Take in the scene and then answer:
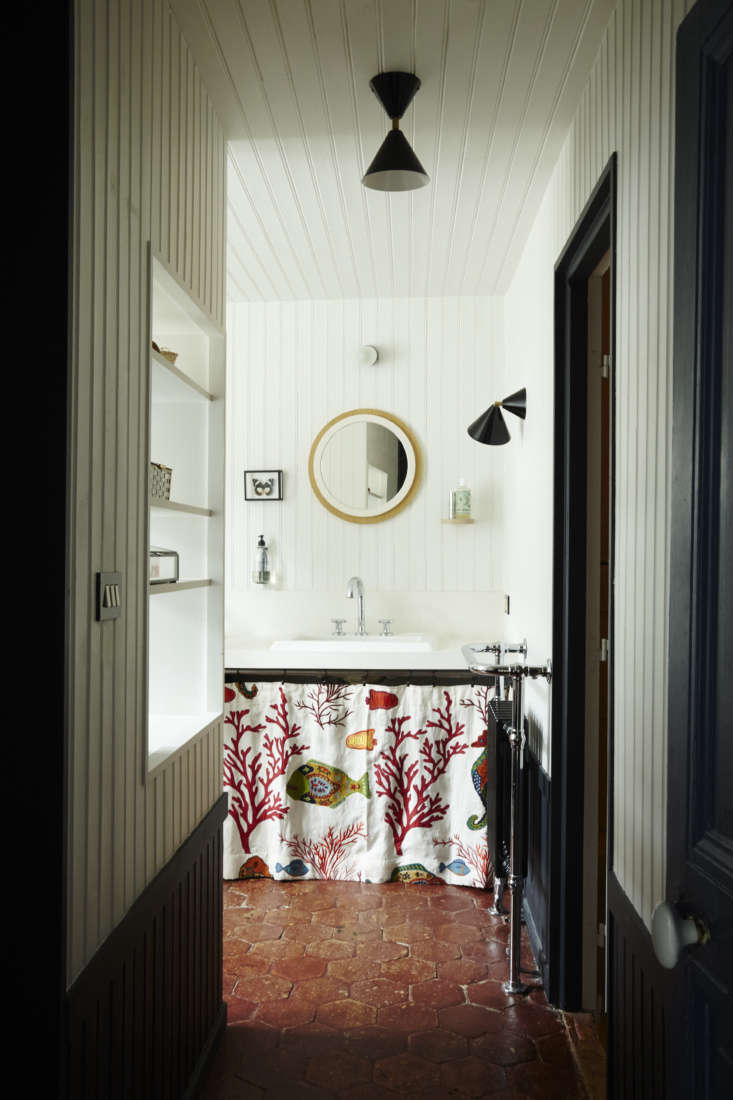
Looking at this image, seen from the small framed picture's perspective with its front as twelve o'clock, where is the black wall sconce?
The black wall sconce is roughly at 10 o'clock from the small framed picture.

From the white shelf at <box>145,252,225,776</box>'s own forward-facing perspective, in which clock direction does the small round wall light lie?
The small round wall light is roughly at 10 o'clock from the white shelf.

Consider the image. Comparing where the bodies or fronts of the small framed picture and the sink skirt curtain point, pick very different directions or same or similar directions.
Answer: same or similar directions

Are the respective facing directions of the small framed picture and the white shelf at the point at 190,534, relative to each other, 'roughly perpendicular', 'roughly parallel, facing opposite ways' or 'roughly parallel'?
roughly perpendicular

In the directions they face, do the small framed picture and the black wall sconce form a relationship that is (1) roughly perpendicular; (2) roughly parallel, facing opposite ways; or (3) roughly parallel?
roughly perpendicular

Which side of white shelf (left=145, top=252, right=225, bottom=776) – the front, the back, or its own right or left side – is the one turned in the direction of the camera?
right

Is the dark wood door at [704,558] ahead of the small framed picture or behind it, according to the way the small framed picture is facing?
ahead

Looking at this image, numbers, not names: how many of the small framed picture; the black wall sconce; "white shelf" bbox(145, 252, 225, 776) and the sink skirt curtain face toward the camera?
2

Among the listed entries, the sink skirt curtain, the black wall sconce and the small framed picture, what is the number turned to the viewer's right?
0

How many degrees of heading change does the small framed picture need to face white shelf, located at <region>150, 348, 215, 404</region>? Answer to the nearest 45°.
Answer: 0° — it already faces it

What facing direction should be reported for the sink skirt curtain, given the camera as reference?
facing the viewer

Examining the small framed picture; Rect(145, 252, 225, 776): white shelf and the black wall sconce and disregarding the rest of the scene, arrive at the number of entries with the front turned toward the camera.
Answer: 1

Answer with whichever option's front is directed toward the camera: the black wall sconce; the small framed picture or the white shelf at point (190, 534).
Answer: the small framed picture

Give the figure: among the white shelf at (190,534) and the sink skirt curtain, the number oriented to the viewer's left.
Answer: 0

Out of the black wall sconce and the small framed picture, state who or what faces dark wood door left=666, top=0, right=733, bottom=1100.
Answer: the small framed picture

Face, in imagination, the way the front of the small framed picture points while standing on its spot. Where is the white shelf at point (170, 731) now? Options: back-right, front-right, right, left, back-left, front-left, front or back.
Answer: front

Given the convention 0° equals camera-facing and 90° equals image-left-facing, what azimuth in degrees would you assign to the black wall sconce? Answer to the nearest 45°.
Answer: approximately 90°
